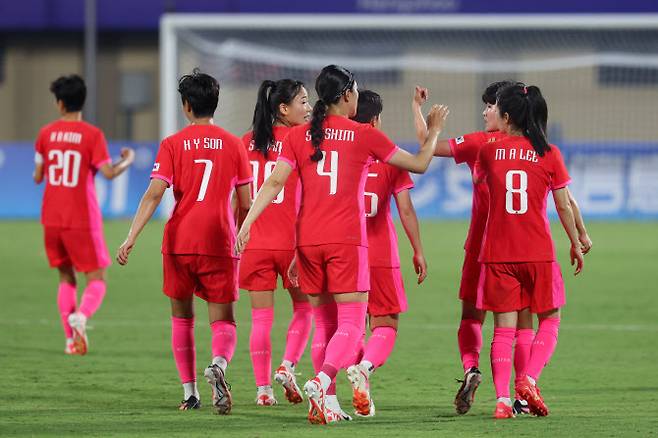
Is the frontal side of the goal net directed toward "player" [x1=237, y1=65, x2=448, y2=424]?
yes

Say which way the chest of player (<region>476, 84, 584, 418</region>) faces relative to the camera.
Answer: away from the camera

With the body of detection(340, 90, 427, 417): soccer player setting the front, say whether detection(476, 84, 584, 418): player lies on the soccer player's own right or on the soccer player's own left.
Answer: on the soccer player's own right

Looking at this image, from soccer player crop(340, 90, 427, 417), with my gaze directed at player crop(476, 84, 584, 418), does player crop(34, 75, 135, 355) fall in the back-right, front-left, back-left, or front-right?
back-left

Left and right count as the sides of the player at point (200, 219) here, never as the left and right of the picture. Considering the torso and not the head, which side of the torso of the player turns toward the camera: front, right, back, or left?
back

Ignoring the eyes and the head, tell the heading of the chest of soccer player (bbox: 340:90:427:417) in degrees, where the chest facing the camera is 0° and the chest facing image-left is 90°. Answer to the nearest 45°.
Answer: approximately 225°

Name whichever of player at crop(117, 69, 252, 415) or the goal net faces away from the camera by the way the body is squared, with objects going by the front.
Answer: the player

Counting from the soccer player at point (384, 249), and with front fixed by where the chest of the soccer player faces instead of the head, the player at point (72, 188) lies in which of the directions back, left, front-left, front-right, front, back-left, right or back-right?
left

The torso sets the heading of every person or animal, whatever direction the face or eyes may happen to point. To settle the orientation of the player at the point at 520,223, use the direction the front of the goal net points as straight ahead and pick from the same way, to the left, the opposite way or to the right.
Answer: the opposite way

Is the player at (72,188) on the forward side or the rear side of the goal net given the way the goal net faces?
on the forward side

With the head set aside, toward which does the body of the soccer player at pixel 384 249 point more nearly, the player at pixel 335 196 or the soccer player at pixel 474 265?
the soccer player

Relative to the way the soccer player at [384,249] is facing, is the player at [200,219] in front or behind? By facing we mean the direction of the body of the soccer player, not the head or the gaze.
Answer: behind
